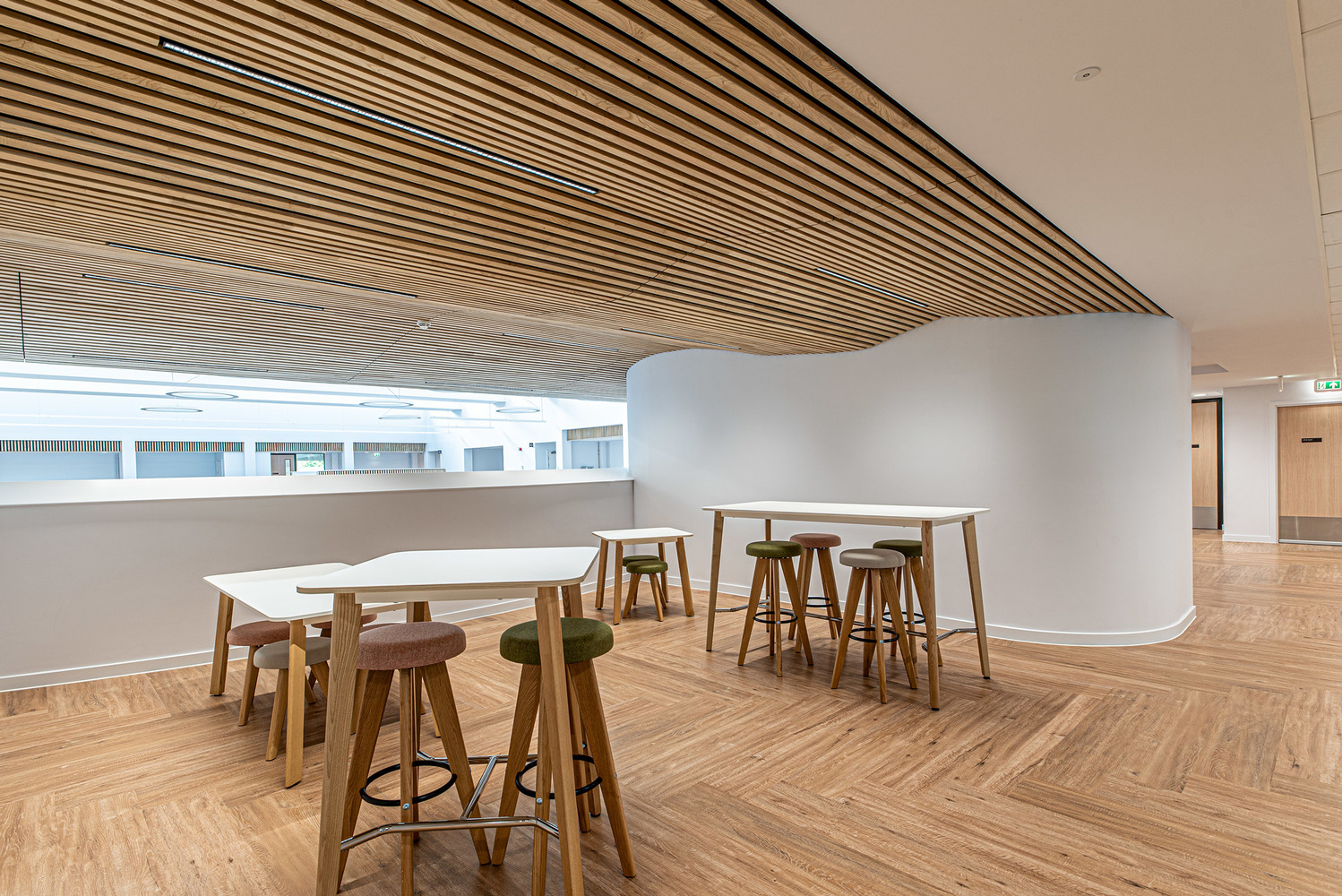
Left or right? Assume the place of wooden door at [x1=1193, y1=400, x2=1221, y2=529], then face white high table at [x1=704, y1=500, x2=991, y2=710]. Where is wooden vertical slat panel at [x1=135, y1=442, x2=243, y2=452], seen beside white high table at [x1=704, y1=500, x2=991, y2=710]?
right

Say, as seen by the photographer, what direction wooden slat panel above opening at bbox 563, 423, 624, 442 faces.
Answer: facing the viewer and to the left of the viewer

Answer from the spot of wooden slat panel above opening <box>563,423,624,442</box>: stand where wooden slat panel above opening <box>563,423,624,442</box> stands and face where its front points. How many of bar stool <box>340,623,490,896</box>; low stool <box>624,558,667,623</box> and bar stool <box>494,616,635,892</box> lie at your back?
0

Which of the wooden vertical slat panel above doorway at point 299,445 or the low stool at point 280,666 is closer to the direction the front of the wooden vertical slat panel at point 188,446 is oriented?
the low stool

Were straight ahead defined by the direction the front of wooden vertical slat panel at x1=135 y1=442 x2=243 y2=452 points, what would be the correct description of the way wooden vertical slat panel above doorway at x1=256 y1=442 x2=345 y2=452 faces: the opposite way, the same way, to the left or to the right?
the same way

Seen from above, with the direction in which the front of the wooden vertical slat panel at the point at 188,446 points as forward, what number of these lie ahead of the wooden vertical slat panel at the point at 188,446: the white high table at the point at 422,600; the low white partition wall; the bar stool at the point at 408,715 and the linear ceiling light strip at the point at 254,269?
4

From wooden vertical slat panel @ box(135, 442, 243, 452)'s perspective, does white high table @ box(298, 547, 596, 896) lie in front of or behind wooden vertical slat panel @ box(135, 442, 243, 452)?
in front

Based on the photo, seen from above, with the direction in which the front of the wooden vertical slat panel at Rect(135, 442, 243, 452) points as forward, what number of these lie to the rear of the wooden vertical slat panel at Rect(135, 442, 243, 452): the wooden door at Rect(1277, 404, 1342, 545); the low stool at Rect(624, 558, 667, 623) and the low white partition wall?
0

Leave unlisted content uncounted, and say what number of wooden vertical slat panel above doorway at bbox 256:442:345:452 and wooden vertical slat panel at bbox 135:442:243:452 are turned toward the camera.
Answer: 2

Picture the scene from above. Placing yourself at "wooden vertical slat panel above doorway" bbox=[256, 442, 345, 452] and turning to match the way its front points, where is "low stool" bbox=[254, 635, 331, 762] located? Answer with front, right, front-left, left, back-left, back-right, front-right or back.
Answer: front

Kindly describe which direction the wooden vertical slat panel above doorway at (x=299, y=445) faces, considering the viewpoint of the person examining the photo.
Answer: facing the viewer

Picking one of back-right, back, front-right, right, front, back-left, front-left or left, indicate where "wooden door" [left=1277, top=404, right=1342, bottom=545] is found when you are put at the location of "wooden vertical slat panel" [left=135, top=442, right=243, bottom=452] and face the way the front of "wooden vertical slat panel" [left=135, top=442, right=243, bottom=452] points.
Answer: front-left

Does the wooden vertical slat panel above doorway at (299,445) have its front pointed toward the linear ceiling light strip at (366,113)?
yes

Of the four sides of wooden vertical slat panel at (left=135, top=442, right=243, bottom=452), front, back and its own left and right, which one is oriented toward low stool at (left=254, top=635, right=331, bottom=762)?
front

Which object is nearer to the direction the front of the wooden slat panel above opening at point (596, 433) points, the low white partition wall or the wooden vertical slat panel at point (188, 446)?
the low white partition wall

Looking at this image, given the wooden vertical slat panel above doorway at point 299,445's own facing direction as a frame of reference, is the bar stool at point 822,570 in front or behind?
in front

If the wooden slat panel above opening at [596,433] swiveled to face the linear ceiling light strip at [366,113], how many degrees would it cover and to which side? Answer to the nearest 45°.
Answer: approximately 45° to its left
